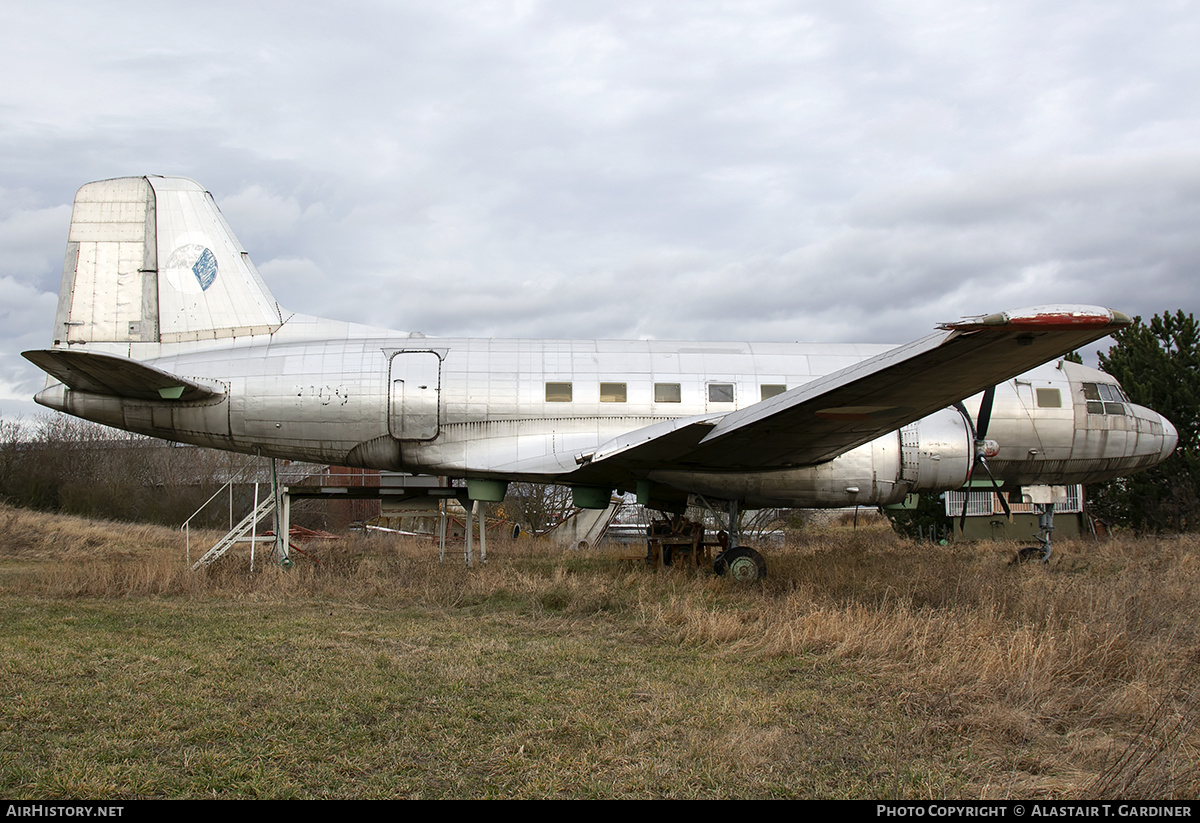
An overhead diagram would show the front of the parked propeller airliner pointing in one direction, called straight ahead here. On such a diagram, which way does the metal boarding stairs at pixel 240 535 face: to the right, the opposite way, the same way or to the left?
the opposite way

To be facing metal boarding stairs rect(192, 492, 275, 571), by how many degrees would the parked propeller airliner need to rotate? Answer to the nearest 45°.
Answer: approximately 135° to its left

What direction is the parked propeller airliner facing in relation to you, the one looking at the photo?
facing to the right of the viewer

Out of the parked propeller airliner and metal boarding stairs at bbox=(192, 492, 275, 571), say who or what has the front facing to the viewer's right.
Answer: the parked propeller airliner

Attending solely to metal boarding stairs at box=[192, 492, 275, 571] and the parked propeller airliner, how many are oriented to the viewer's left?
1

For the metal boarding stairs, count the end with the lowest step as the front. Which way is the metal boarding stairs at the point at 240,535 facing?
to the viewer's left
